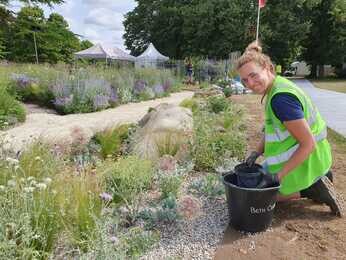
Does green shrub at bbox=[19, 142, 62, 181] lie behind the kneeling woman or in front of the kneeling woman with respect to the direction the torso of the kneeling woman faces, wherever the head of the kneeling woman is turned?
in front

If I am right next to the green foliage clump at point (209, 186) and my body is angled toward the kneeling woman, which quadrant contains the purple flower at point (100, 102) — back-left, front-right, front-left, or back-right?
back-left

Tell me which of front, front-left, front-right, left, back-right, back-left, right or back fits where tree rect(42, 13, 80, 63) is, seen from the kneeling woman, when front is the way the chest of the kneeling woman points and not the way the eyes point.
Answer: front-right

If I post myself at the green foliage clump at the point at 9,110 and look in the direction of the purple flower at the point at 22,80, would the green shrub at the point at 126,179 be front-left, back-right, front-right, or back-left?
back-right

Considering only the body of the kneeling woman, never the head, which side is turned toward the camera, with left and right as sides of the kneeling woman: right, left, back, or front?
left

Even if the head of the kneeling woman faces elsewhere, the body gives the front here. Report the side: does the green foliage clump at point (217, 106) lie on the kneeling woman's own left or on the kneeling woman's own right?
on the kneeling woman's own right

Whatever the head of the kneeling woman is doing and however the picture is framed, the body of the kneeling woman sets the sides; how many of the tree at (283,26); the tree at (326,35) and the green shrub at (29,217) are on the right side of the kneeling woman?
2

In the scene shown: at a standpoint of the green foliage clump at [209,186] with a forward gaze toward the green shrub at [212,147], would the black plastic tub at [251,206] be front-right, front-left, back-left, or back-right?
back-right

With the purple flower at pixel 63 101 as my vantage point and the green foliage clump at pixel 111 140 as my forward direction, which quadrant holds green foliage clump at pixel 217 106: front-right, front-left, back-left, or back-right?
front-left

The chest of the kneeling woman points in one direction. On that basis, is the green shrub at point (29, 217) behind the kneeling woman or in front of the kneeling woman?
in front

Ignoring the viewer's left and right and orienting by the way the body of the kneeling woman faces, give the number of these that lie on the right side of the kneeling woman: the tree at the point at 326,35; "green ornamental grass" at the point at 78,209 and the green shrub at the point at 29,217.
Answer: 1

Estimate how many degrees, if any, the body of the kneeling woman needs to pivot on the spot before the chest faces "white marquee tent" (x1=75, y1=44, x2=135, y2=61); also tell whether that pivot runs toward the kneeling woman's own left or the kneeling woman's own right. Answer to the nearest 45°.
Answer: approximately 45° to the kneeling woman's own right

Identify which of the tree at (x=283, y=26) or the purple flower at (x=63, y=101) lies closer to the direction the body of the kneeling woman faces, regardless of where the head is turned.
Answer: the purple flower

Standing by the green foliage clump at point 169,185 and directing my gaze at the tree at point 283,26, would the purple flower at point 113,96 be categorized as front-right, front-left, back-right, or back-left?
front-left

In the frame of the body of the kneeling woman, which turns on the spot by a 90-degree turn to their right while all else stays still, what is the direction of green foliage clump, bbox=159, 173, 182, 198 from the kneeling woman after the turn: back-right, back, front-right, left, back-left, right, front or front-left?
left
